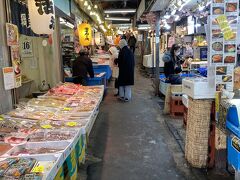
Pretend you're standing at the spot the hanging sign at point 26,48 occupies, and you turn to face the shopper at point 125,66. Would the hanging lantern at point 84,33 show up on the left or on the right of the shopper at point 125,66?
left

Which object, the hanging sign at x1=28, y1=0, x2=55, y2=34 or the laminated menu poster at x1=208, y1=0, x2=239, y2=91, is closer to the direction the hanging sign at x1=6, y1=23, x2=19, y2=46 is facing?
the laminated menu poster

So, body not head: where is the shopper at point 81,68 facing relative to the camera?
away from the camera

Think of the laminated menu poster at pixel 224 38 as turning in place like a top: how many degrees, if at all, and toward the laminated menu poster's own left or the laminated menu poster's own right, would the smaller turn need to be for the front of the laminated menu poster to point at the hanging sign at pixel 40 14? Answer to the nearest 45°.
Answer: approximately 90° to the laminated menu poster's own right

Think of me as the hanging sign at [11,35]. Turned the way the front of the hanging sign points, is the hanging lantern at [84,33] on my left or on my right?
on my left

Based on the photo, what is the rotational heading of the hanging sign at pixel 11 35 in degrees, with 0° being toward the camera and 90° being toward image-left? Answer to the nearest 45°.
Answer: approximately 315°

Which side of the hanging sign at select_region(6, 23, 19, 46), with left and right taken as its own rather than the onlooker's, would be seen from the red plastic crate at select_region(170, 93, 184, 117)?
left

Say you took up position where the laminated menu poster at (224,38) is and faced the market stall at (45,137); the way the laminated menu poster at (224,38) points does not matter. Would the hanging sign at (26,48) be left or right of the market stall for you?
right

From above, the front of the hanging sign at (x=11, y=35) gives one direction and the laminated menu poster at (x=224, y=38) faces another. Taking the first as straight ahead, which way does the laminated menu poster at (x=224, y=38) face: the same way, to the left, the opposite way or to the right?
to the right
